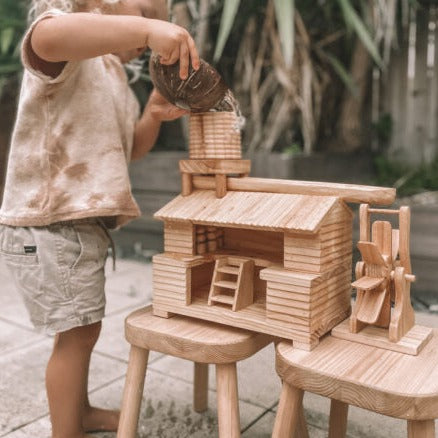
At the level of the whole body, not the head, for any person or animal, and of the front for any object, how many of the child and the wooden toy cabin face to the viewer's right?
1

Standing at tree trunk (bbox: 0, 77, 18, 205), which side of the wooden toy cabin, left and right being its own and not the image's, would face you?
right

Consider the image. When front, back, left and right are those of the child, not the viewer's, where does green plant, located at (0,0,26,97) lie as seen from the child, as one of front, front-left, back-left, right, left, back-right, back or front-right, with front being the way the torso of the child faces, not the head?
left

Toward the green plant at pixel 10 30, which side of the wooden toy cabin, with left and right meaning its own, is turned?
right

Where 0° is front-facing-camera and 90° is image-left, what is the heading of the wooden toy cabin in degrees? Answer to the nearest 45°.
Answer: approximately 45°

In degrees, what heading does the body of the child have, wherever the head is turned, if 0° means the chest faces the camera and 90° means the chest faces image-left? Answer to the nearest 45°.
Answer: approximately 270°
